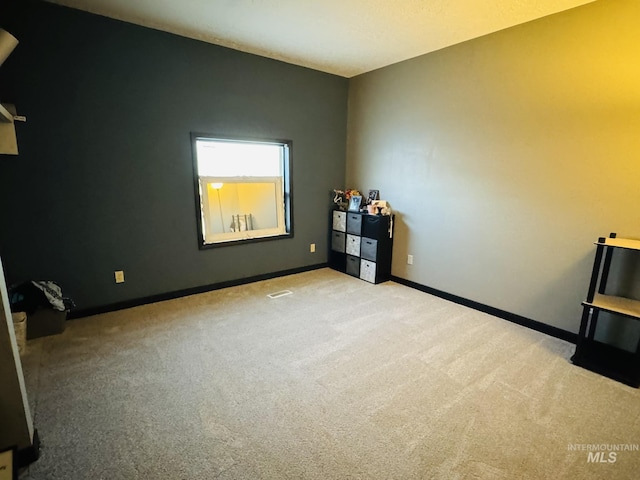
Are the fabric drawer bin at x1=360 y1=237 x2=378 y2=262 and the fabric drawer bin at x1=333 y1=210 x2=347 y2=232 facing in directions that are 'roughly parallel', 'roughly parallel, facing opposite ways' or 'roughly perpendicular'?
roughly parallel

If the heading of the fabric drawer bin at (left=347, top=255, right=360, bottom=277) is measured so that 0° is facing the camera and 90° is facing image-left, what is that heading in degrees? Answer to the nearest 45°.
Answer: approximately 45°

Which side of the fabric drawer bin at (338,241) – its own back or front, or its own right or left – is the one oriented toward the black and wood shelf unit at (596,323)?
left

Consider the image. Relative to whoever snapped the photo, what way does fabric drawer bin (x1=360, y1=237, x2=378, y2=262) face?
facing the viewer and to the left of the viewer
